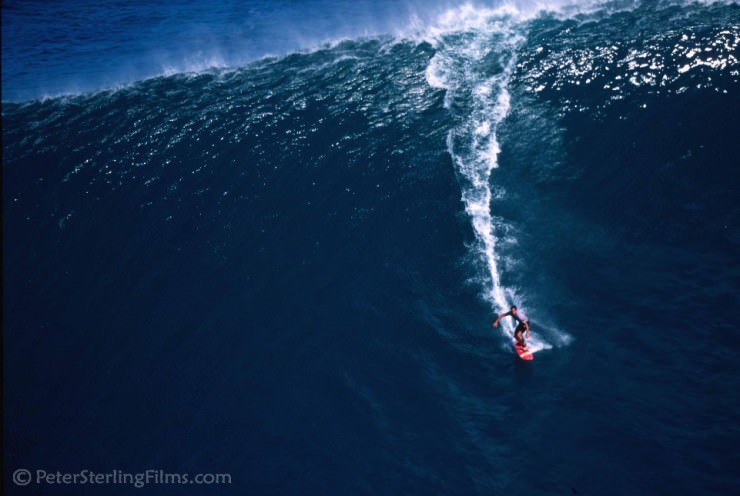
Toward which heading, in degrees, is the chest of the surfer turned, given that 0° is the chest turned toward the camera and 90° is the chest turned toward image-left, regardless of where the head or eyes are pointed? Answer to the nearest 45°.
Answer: approximately 45°
